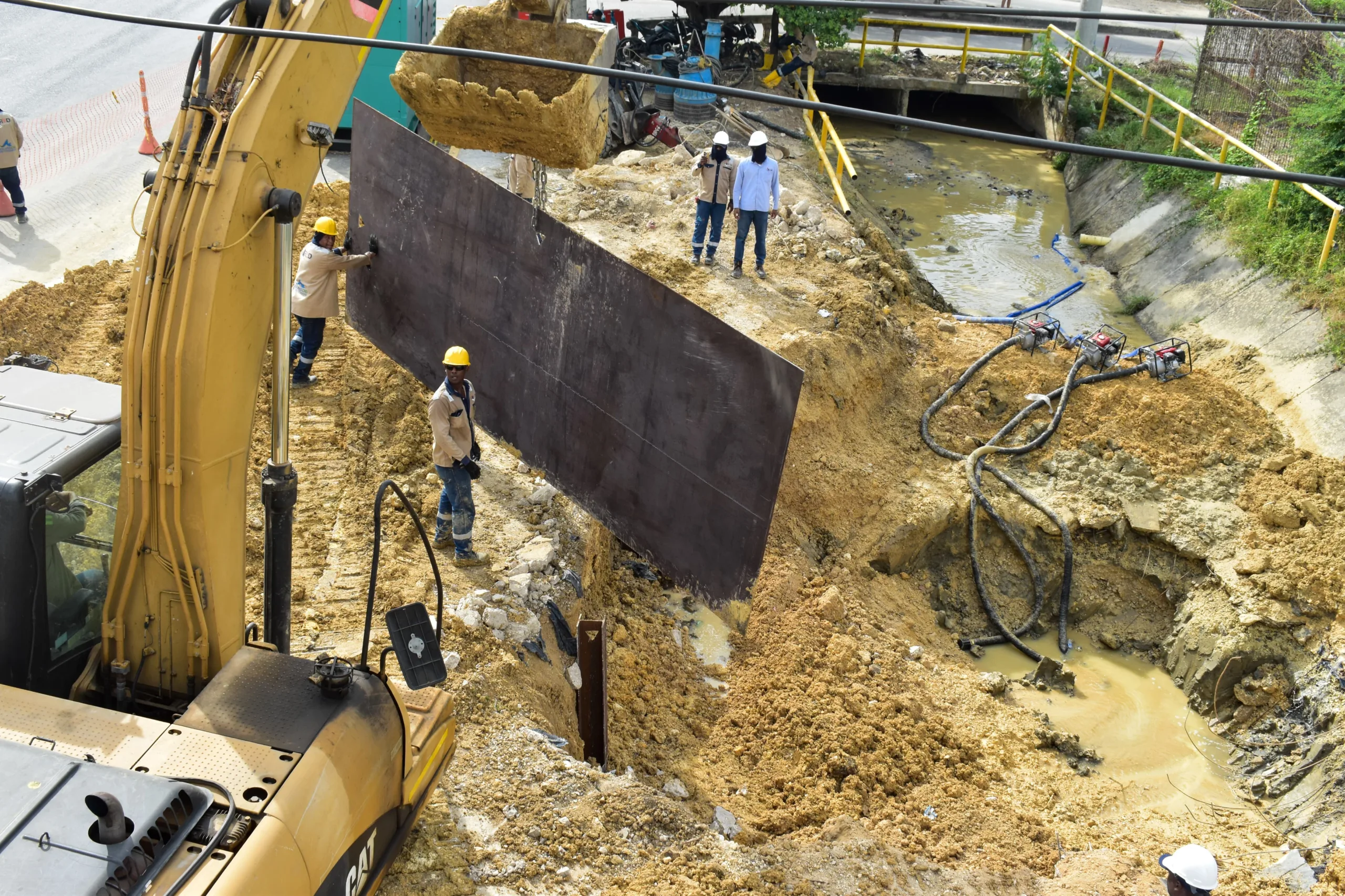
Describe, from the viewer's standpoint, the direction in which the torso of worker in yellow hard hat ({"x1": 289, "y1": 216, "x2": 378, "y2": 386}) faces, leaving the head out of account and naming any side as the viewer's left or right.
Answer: facing away from the viewer and to the right of the viewer

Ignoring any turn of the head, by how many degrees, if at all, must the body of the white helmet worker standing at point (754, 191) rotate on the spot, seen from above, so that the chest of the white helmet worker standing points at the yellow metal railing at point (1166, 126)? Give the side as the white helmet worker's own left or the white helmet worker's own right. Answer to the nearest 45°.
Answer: approximately 135° to the white helmet worker's own left

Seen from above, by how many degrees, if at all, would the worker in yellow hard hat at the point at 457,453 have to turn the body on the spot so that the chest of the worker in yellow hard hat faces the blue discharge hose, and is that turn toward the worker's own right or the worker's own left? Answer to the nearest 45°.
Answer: approximately 90° to the worker's own left

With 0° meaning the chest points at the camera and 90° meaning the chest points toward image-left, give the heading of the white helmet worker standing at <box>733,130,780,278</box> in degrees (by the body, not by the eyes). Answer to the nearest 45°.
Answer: approximately 0°

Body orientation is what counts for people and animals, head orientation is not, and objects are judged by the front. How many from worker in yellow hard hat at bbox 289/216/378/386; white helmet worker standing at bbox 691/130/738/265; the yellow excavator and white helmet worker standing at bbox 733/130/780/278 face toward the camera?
2

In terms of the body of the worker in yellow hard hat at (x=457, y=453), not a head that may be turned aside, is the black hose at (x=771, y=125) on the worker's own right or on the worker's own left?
on the worker's own left
